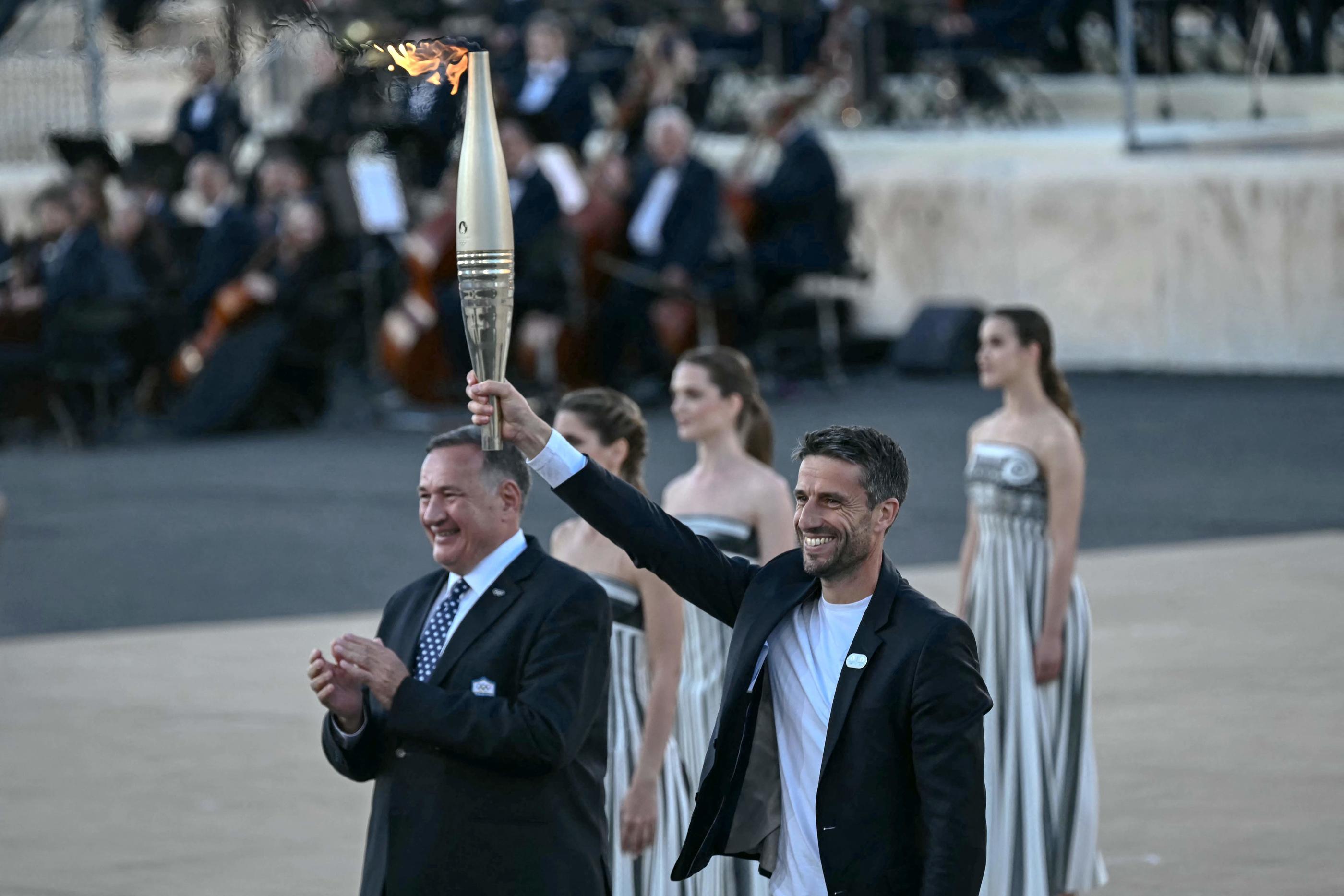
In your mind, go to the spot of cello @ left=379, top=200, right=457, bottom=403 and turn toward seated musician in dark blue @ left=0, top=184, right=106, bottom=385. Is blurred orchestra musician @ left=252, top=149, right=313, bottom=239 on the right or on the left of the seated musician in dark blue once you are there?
right

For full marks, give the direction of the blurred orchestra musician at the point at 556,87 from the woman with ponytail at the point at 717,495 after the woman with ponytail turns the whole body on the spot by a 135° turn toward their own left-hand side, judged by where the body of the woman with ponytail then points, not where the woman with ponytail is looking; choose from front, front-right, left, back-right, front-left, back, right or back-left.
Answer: left

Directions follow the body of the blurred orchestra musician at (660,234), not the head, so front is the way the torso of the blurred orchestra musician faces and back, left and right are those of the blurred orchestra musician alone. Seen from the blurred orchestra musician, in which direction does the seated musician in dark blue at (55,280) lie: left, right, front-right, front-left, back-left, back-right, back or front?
front-right

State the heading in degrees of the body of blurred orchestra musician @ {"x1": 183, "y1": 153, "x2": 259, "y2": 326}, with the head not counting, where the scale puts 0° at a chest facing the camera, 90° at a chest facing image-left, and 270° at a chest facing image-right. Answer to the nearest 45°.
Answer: approximately 45°

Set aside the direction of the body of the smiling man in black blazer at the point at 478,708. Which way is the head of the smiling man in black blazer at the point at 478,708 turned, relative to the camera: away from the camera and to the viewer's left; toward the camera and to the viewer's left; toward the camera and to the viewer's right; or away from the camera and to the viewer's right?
toward the camera and to the viewer's left

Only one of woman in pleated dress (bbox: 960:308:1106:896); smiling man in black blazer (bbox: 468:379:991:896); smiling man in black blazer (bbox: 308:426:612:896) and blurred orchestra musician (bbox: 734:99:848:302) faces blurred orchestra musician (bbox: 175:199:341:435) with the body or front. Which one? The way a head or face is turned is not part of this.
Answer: blurred orchestra musician (bbox: 734:99:848:302)

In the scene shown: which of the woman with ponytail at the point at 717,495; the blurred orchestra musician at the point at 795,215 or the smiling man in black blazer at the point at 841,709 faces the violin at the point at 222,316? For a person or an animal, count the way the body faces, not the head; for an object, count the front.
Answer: the blurred orchestra musician

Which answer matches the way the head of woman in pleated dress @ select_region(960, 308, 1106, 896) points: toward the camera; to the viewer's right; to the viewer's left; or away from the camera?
to the viewer's left

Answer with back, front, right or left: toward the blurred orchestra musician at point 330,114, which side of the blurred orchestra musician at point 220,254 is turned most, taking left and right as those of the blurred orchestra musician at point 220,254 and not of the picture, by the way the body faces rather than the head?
back

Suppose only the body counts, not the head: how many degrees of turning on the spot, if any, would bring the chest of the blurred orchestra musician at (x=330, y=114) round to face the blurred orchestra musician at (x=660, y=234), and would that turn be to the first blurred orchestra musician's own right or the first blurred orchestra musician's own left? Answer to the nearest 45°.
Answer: approximately 90° to the first blurred orchestra musician's own left

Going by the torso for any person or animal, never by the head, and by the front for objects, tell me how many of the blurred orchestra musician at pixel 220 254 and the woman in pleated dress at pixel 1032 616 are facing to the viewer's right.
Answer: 0
